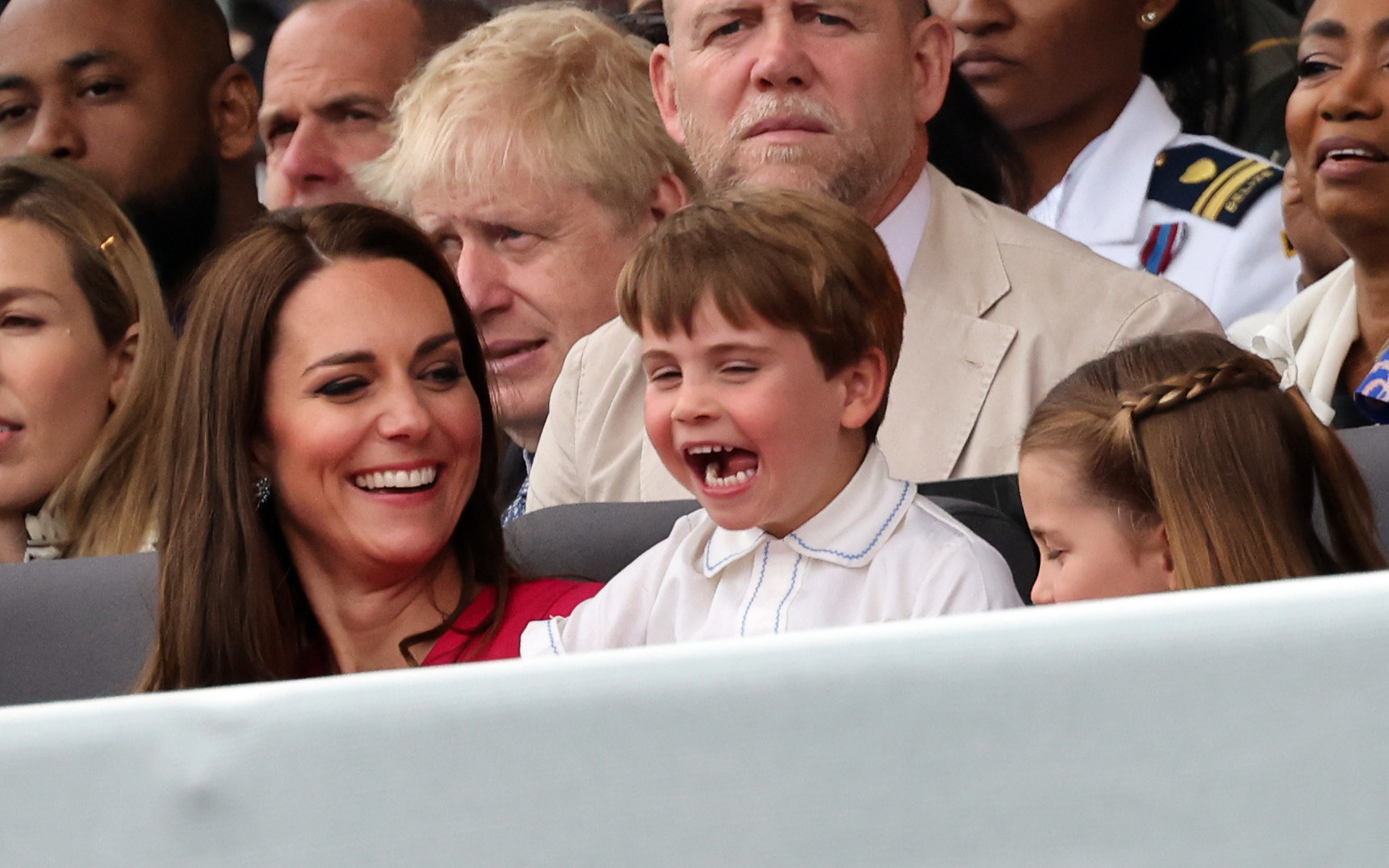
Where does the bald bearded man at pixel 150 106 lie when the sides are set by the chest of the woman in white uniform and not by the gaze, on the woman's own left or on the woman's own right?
on the woman's own right

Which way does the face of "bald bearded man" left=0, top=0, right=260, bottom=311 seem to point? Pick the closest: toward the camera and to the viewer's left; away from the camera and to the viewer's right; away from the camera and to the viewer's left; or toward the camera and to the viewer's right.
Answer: toward the camera and to the viewer's left

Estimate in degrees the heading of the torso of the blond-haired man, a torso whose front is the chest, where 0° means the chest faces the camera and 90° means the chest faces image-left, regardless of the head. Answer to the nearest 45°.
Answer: approximately 45°

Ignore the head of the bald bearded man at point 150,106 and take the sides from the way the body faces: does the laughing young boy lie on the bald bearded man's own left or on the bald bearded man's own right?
on the bald bearded man's own left

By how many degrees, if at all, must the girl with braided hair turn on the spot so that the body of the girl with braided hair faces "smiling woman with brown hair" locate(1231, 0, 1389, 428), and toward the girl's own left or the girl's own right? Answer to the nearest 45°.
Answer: approximately 90° to the girl's own right

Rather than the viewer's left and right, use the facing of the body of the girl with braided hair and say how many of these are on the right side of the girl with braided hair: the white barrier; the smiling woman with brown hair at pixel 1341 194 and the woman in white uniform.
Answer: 2

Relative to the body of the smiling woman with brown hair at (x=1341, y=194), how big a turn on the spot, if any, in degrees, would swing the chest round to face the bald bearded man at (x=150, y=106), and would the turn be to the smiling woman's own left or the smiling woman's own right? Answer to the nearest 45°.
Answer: approximately 45° to the smiling woman's own right

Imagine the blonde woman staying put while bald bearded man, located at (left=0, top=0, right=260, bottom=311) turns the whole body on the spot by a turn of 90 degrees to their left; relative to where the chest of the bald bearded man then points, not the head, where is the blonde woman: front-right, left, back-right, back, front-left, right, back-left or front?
front-right

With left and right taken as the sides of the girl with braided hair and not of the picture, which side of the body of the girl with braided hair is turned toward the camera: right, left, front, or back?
left
